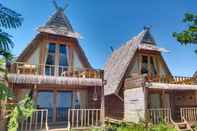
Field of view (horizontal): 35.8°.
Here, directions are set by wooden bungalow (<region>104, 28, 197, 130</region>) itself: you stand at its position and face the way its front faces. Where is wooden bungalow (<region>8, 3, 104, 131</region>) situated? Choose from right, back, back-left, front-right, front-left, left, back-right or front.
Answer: right

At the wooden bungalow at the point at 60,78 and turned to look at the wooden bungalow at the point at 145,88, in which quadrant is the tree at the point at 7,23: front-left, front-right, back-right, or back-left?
back-right

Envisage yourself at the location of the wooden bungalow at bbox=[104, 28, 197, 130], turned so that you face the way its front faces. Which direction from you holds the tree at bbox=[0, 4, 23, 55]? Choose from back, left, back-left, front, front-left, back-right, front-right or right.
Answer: front-right

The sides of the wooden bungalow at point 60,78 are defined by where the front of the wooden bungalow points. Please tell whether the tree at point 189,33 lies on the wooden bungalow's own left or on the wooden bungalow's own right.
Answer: on the wooden bungalow's own left

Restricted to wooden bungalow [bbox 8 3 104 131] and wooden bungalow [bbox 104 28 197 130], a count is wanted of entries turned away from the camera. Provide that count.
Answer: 0

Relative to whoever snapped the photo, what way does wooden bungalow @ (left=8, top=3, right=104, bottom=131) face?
facing the viewer
